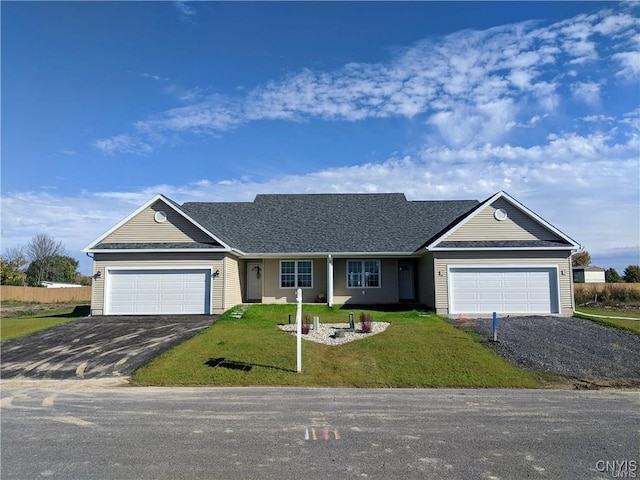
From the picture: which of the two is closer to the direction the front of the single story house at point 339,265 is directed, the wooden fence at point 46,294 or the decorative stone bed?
the decorative stone bed

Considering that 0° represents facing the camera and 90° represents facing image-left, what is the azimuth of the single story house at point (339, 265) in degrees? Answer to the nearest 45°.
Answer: approximately 0°

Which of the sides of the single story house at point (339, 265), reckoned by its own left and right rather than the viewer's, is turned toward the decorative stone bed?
front

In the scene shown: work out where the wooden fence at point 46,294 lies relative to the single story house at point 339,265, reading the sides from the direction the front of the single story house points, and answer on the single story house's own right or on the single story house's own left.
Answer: on the single story house's own right
